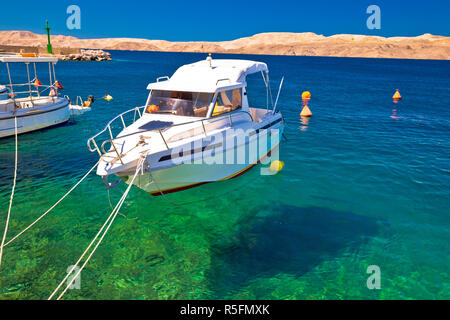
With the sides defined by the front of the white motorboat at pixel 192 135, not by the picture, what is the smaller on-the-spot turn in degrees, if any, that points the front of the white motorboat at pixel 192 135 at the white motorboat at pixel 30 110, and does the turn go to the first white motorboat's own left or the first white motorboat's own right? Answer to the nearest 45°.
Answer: approximately 90° to the first white motorboat's own right

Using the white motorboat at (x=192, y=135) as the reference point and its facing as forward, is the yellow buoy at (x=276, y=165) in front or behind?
behind

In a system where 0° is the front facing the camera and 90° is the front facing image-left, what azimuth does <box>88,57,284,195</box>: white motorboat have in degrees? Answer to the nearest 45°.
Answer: approximately 45°
